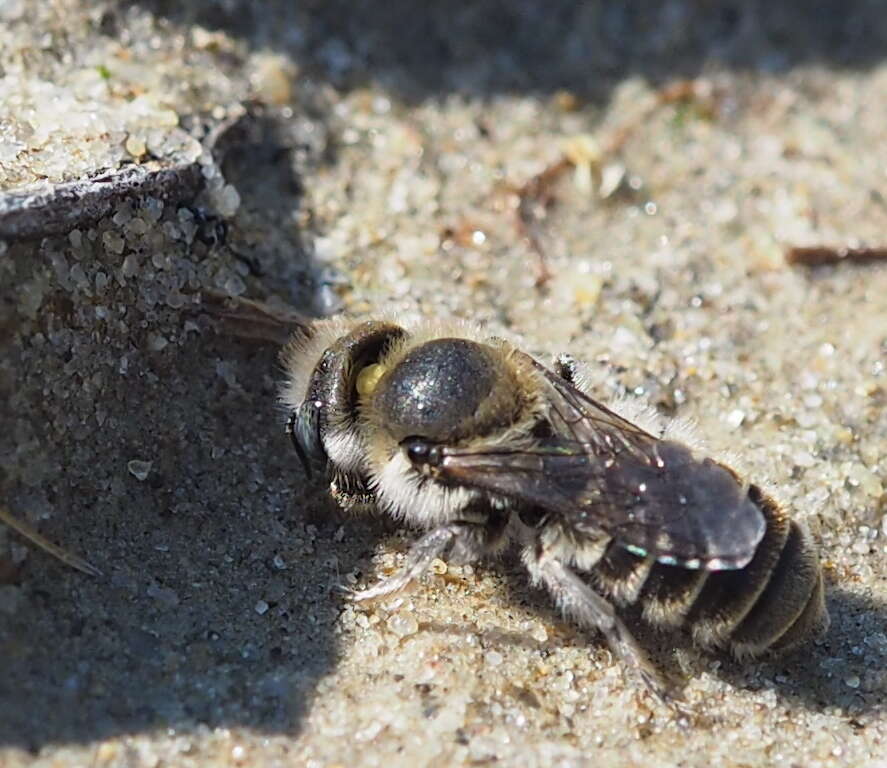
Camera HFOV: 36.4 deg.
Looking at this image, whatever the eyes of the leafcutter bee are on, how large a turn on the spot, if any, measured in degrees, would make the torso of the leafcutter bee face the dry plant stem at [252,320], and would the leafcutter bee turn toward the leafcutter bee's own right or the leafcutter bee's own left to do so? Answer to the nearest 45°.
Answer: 0° — it already faces it

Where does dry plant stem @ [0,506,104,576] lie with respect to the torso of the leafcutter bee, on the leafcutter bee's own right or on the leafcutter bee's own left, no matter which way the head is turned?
on the leafcutter bee's own left

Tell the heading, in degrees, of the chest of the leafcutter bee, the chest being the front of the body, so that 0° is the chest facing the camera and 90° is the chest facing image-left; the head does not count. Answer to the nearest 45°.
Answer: approximately 135°
